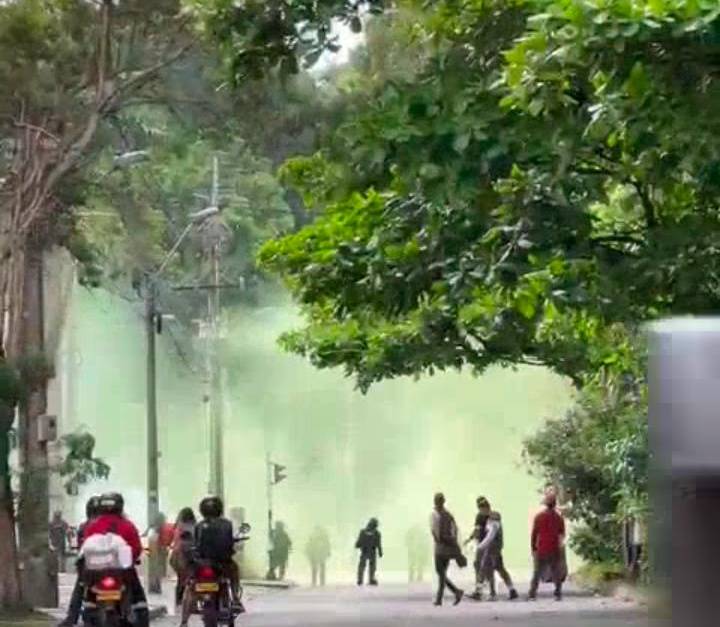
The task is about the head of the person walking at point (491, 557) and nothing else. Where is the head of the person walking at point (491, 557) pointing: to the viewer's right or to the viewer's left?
to the viewer's left

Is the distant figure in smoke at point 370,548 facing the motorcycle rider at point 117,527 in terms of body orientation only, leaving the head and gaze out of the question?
yes

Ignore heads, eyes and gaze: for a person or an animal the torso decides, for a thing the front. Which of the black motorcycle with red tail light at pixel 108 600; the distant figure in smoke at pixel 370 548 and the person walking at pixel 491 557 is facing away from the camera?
the black motorcycle with red tail light

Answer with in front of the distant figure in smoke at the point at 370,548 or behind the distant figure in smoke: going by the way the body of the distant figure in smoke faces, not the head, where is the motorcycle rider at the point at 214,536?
in front

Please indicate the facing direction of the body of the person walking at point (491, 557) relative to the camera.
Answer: to the viewer's left

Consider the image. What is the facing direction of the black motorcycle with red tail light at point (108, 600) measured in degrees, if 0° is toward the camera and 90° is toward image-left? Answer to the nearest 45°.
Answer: approximately 180°

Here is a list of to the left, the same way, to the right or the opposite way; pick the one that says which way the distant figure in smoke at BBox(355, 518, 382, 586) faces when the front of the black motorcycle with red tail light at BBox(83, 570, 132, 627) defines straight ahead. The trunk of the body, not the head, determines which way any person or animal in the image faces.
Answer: the opposite way

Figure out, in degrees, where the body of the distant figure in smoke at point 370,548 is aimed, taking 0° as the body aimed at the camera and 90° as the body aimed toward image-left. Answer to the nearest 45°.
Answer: approximately 0°

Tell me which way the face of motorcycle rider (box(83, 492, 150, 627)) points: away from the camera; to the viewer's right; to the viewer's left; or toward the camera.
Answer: away from the camera

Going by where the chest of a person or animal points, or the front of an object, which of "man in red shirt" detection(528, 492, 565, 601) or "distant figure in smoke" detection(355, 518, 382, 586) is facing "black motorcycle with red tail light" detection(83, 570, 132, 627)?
the distant figure in smoke
